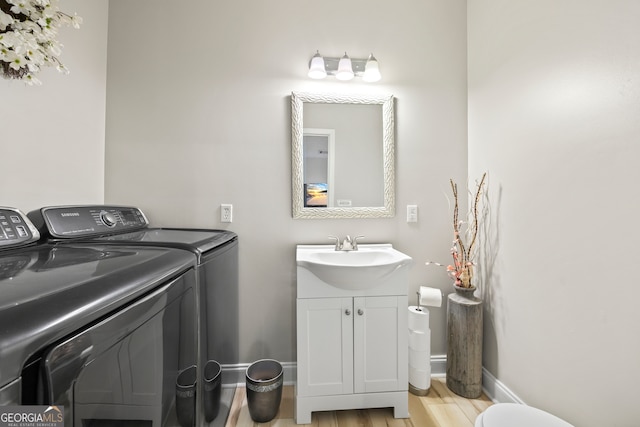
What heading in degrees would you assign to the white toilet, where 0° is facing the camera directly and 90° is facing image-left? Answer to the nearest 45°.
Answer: approximately 135°

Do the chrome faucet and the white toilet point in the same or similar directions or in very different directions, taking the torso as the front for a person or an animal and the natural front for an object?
very different directions

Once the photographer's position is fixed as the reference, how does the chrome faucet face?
facing the viewer

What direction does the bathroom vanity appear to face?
toward the camera

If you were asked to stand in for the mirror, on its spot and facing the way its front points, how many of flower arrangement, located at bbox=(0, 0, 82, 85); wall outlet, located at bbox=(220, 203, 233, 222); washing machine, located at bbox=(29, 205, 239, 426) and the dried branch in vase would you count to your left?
1

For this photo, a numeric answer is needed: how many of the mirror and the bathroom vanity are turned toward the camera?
2

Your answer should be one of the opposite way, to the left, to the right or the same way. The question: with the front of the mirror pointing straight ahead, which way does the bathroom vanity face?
the same way

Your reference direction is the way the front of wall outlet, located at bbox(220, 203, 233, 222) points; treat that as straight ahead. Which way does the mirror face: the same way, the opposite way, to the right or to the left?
the same way

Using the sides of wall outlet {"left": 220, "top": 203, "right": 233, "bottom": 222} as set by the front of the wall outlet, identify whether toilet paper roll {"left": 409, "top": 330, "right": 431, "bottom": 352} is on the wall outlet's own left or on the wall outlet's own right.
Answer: on the wall outlet's own left

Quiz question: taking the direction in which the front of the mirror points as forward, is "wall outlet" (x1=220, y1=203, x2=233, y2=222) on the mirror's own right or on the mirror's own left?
on the mirror's own right

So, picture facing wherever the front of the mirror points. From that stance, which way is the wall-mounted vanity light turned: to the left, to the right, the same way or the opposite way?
the same way

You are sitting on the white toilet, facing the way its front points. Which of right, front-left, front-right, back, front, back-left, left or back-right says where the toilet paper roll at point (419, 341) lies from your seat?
front

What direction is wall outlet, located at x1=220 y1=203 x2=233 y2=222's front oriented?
toward the camera

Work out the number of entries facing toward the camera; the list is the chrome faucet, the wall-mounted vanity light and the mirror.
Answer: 3
